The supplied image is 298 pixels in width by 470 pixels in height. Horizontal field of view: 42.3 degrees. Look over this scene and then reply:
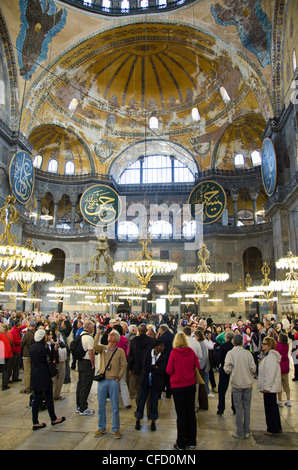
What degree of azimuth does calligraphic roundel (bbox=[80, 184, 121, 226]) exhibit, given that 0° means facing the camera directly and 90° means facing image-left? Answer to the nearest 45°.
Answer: approximately 0°

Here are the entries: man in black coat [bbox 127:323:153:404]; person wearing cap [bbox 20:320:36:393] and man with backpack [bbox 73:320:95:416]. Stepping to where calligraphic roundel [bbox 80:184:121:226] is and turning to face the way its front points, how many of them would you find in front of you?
3

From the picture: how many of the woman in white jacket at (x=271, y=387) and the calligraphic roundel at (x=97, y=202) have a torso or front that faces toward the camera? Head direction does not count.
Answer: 1

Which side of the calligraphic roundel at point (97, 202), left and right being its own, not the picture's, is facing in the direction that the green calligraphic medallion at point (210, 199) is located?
left

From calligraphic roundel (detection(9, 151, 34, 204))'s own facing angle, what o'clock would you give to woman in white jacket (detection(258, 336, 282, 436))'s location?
The woman in white jacket is roughly at 1 o'clock from the calligraphic roundel.

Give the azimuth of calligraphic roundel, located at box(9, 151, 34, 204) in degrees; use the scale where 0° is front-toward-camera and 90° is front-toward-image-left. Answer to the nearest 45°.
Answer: approximately 315°

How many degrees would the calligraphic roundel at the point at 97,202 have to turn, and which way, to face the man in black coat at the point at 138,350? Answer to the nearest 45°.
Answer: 0° — it already faces them

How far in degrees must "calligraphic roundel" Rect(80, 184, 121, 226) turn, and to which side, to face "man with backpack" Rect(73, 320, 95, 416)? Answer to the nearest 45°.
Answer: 0° — it already faces them
